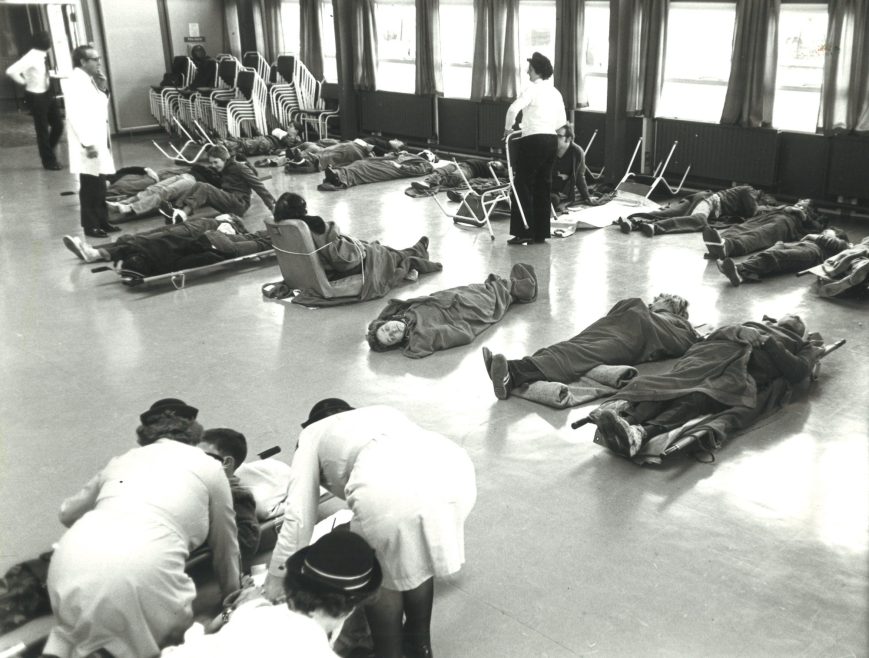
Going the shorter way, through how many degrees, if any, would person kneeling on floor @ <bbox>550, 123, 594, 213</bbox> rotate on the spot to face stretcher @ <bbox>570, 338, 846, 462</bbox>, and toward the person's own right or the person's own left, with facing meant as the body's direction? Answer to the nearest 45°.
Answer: approximately 45° to the person's own left

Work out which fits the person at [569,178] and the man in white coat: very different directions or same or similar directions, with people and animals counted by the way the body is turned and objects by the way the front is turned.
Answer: very different directions

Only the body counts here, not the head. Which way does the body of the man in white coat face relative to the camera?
to the viewer's right

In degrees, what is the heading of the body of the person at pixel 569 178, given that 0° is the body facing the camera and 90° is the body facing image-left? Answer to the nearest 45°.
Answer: approximately 45°

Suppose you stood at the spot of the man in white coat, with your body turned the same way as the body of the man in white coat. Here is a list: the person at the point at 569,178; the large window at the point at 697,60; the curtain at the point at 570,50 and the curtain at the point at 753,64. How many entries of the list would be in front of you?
4

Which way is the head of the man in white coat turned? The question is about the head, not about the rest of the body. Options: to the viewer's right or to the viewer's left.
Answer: to the viewer's right

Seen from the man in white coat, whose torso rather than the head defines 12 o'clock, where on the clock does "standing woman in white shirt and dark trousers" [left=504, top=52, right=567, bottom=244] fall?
The standing woman in white shirt and dark trousers is roughly at 1 o'clock from the man in white coat.

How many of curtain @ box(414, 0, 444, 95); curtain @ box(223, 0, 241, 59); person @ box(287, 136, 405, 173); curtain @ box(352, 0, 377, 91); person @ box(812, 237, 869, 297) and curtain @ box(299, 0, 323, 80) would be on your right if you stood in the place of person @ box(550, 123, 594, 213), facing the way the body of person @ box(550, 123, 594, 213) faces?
5

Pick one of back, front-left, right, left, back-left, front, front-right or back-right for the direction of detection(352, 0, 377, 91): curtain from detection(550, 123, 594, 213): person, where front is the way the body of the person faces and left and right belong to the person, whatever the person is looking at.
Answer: right

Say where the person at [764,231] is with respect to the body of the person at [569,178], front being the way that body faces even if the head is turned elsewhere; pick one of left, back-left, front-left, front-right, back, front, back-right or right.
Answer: left

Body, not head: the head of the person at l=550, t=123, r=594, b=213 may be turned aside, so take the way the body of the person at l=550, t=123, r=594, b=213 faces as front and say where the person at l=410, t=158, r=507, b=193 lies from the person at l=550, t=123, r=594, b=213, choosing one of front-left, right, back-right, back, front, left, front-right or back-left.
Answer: right

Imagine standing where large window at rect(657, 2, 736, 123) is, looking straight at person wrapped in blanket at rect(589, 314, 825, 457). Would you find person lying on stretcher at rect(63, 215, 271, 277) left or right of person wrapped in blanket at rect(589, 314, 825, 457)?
right

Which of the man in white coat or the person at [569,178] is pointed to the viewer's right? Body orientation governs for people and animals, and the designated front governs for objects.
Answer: the man in white coat

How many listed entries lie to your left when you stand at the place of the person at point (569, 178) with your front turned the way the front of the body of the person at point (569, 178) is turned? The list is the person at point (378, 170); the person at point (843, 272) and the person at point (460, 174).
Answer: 1

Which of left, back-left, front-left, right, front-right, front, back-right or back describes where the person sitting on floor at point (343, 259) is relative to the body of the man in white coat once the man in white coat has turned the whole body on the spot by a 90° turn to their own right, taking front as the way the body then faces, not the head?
front-left
